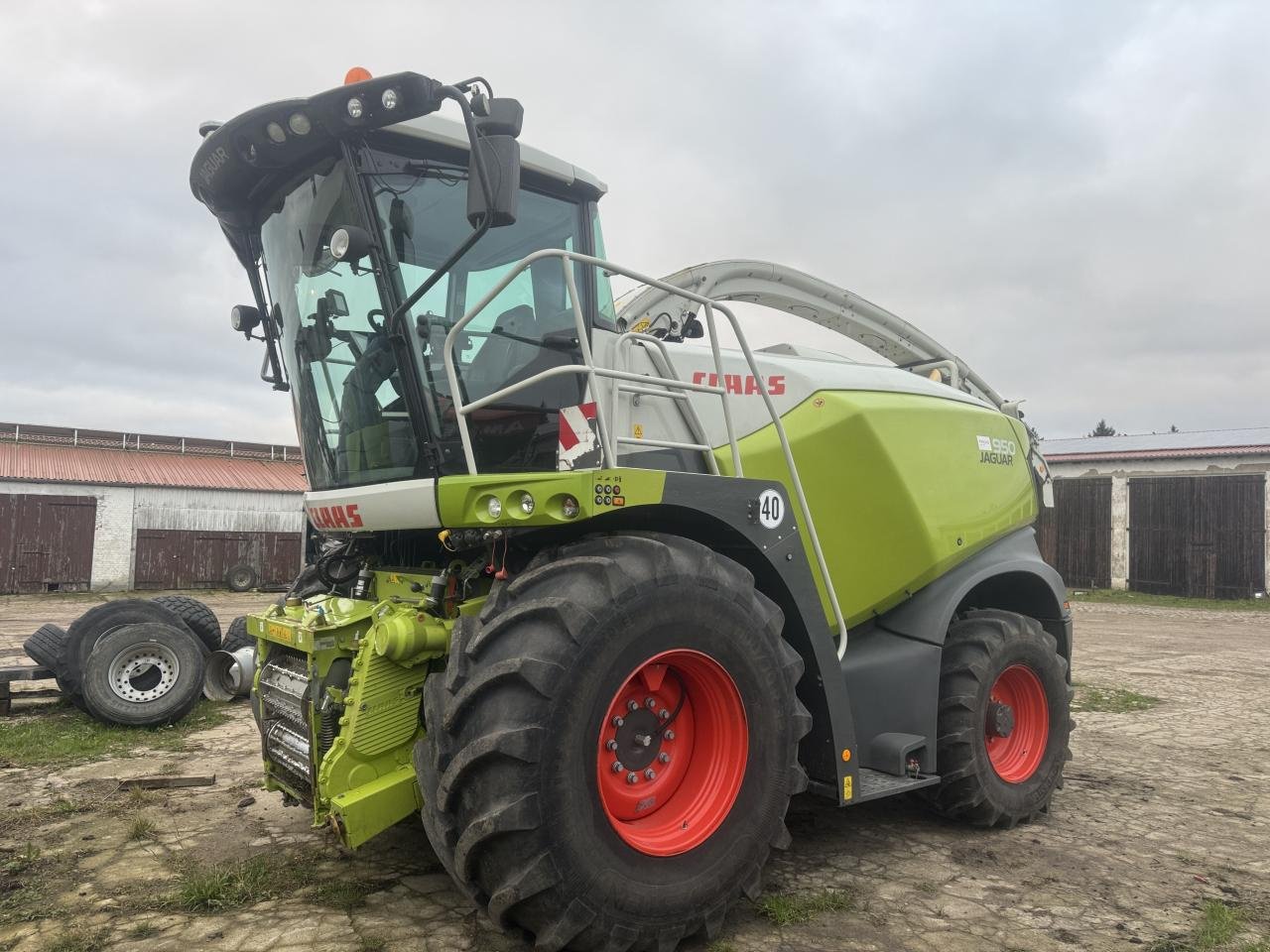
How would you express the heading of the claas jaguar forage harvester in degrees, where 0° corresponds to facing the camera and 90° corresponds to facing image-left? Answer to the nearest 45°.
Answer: approximately 45°

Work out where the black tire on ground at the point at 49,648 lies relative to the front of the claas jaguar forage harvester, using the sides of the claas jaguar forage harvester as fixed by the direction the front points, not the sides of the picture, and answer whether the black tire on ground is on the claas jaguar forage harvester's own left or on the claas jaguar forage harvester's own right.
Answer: on the claas jaguar forage harvester's own right

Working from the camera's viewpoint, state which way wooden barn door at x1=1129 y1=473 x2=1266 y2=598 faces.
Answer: facing the viewer

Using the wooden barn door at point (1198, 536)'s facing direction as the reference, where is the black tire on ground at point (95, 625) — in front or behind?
in front

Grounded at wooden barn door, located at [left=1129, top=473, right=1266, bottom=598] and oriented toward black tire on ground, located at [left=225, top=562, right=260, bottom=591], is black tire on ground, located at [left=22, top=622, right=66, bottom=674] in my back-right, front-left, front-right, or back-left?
front-left

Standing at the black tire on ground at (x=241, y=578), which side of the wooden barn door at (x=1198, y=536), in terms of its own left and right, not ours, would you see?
right

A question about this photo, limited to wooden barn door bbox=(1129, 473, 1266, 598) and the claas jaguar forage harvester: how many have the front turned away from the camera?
0

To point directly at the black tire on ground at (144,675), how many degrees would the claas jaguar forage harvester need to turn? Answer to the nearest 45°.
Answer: approximately 90° to its right

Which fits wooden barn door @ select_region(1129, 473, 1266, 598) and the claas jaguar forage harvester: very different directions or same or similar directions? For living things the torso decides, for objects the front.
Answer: same or similar directions

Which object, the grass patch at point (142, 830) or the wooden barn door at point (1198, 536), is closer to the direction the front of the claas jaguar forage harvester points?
the grass patch

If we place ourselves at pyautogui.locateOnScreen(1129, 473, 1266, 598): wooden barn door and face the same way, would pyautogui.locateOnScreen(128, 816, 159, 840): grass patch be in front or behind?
in front
